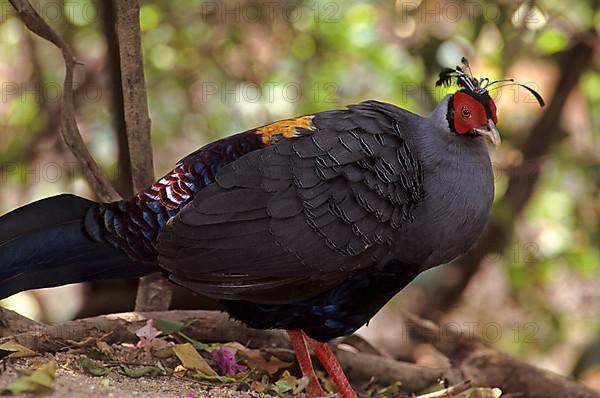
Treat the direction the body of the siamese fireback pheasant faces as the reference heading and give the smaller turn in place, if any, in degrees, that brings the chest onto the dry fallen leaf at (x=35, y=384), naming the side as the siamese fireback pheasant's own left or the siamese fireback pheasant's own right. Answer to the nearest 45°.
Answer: approximately 135° to the siamese fireback pheasant's own right

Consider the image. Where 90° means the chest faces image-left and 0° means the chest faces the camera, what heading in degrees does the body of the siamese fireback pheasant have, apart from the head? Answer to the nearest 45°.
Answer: approximately 270°

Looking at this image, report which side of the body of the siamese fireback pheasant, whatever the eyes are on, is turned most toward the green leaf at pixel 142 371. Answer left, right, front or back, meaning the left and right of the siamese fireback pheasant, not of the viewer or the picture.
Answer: back

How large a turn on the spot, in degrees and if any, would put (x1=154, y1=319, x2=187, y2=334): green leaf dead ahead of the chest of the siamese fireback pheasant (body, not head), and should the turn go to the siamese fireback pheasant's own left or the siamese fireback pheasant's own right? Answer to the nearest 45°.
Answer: approximately 135° to the siamese fireback pheasant's own left

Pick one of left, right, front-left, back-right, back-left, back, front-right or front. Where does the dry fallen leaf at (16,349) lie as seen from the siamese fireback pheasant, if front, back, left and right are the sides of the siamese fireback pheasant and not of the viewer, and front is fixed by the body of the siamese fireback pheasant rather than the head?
back

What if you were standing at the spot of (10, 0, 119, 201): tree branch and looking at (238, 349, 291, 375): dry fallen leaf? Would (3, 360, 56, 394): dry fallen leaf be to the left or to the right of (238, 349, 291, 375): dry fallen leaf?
right

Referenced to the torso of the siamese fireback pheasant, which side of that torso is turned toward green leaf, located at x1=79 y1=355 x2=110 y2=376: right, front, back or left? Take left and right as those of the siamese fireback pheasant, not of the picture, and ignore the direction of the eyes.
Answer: back
